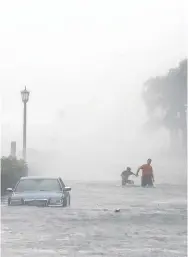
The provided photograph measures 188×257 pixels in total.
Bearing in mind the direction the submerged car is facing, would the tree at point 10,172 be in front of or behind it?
behind

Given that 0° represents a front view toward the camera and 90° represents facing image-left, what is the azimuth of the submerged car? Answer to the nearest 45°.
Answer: approximately 0°
